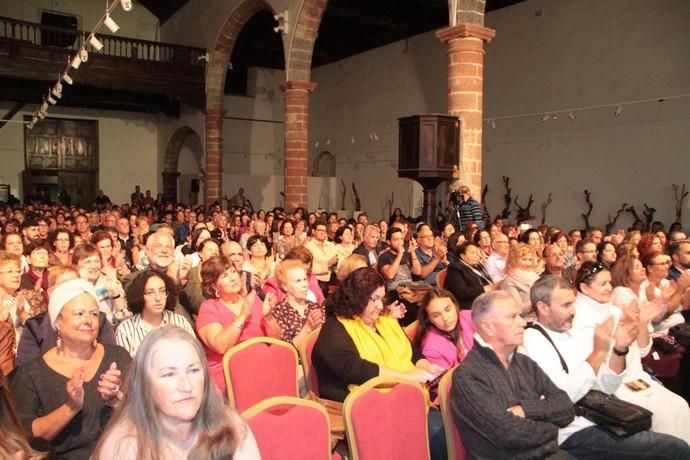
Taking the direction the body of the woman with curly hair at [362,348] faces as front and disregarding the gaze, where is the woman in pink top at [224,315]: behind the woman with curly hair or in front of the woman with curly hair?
behind

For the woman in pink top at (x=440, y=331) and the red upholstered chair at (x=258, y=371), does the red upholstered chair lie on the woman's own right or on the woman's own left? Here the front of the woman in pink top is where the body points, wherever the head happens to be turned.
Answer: on the woman's own right

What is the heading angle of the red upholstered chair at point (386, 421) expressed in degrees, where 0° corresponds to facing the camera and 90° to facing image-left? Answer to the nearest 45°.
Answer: approximately 315°

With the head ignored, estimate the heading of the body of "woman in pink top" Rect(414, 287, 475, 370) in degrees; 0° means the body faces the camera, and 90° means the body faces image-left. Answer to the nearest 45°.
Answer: approximately 315°

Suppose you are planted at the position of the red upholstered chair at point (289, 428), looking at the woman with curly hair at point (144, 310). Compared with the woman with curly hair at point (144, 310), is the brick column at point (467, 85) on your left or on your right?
right

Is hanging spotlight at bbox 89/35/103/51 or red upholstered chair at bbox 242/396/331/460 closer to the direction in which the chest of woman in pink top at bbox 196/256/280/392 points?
the red upholstered chair

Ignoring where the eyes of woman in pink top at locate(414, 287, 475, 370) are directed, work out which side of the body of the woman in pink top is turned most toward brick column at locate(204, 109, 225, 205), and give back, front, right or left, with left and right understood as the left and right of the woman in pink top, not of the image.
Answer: back
